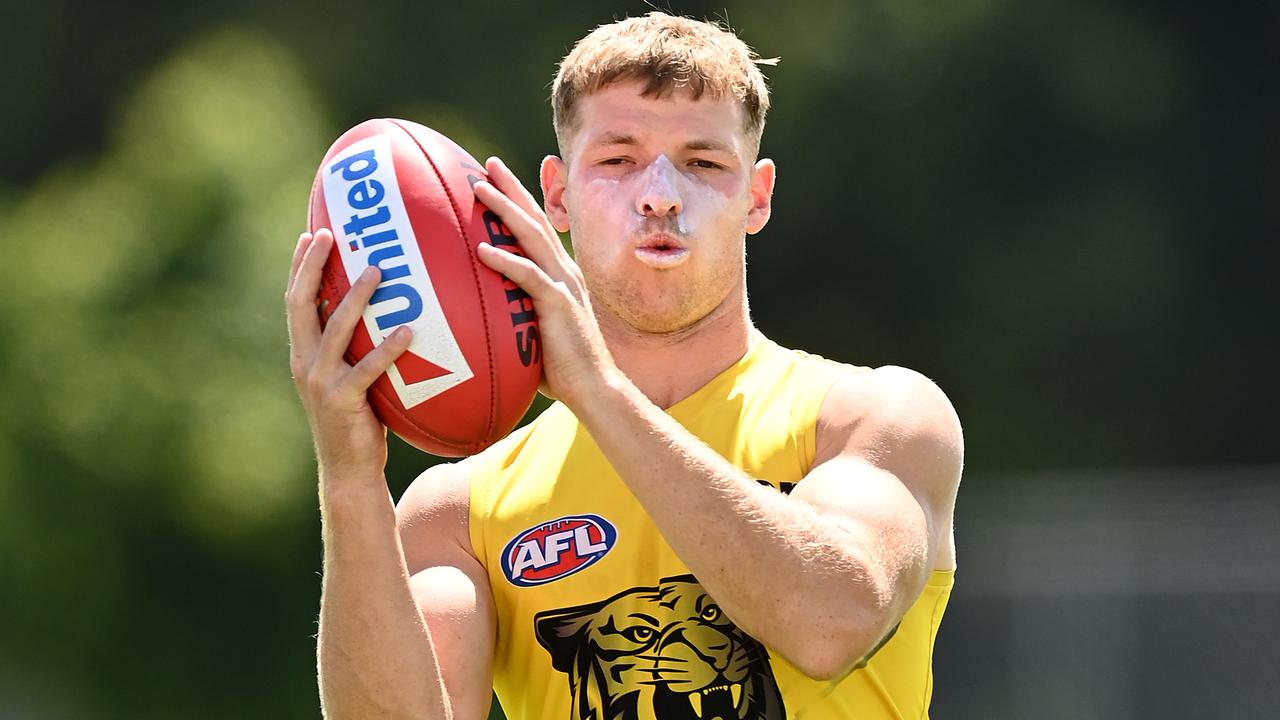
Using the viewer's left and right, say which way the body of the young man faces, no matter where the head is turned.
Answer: facing the viewer
